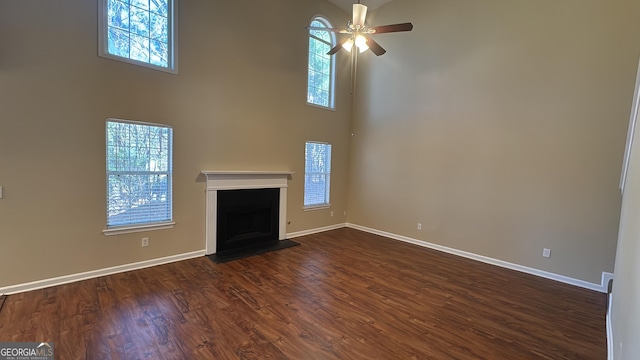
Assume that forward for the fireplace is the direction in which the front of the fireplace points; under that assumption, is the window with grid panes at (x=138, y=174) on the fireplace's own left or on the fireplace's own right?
on the fireplace's own right

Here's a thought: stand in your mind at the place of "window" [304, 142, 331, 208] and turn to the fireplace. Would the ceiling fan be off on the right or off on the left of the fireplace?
left

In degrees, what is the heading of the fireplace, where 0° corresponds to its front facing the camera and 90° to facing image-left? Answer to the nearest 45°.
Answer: approximately 315°

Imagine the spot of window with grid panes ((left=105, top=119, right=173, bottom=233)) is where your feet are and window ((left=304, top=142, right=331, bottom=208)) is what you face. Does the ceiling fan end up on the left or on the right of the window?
right

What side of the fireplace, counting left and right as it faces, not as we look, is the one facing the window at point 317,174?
left
